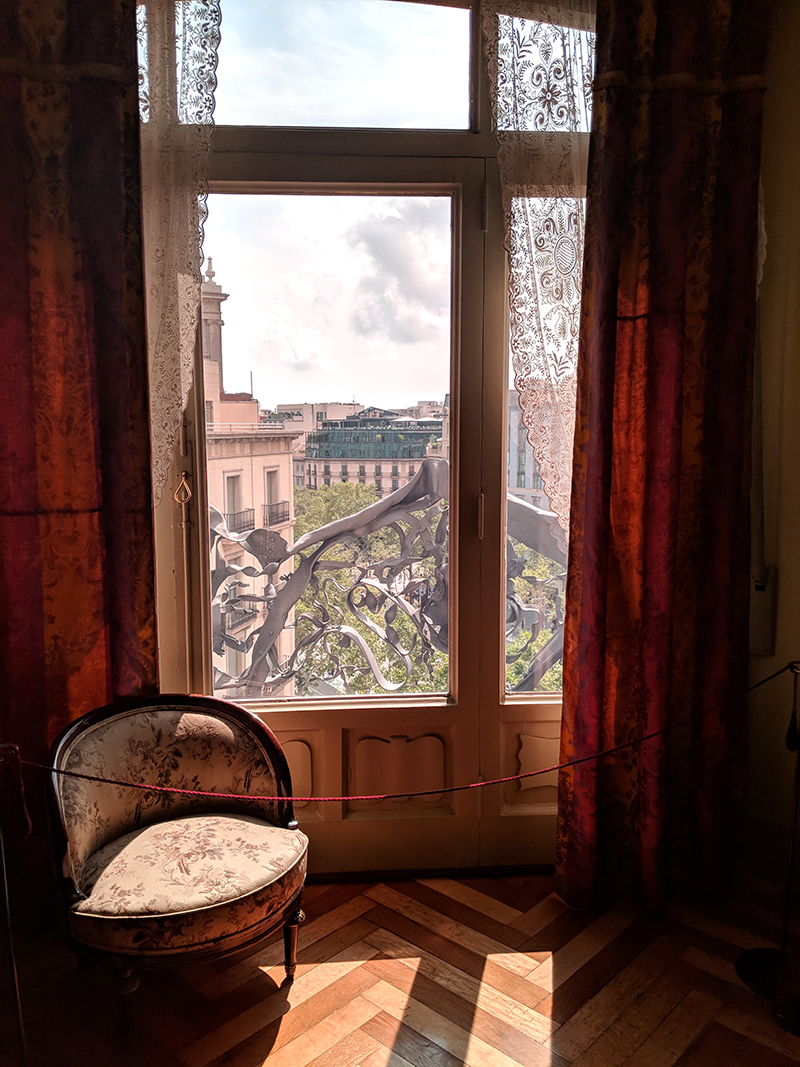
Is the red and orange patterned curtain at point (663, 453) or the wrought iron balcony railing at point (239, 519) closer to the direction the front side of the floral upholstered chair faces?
the red and orange patterned curtain

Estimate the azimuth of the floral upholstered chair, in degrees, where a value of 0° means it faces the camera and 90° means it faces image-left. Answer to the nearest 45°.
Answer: approximately 315°

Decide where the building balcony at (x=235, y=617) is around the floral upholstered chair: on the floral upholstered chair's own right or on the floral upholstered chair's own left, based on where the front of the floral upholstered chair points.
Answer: on the floral upholstered chair's own left

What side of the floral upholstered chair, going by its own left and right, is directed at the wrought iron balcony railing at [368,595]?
left
